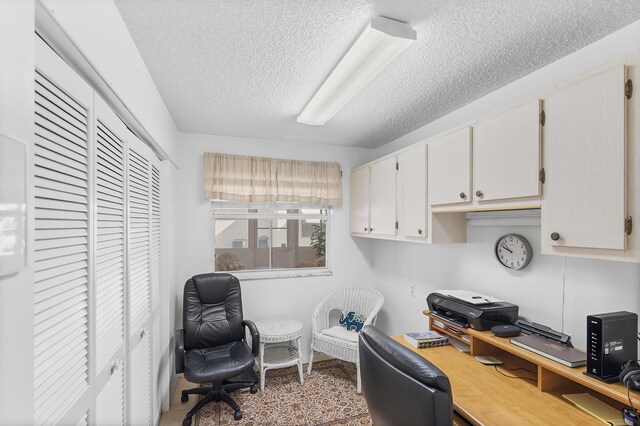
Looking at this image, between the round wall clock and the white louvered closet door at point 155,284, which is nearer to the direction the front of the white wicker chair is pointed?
the white louvered closet door

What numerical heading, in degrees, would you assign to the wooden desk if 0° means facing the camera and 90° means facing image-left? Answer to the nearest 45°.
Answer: approximately 45°

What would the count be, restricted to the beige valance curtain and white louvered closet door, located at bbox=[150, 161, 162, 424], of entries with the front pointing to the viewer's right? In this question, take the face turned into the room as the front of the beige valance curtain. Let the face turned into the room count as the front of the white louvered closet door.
1

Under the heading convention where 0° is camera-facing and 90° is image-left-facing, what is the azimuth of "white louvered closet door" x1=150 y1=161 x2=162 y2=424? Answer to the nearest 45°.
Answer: approximately 270°

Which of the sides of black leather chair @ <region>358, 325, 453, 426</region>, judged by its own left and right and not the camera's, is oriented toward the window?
left

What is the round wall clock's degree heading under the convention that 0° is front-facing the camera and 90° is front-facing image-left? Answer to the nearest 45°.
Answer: approximately 45°

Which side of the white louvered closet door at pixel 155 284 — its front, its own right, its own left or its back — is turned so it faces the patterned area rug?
front

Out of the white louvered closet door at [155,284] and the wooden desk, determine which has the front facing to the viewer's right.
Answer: the white louvered closet door

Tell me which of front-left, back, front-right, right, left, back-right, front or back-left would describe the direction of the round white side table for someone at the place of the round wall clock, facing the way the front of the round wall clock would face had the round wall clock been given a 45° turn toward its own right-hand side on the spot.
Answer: front

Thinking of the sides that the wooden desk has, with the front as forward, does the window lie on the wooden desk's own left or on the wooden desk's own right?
on the wooden desk's own right

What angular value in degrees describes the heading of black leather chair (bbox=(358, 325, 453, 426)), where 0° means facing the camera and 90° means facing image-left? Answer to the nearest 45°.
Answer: approximately 225°

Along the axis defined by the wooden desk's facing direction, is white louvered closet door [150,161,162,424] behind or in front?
in front

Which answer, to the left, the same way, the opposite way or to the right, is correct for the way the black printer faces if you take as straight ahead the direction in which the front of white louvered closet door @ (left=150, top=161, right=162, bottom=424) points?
the opposite way

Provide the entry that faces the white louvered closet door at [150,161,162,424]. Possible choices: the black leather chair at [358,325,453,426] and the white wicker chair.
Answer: the white wicker chair
